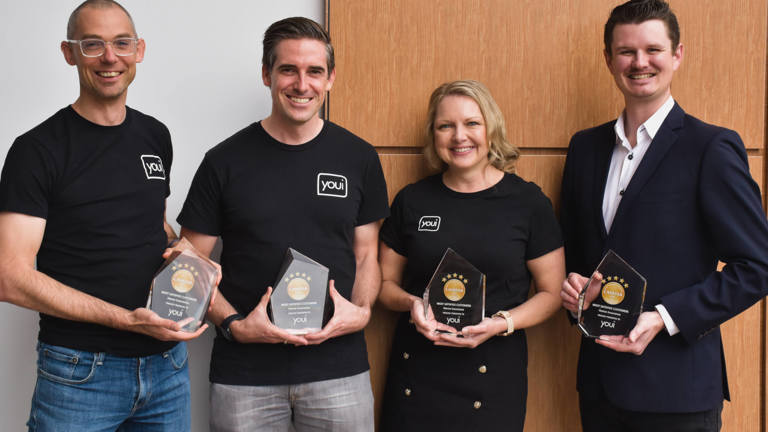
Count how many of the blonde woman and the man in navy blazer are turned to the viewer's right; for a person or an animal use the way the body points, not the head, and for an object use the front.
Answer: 0

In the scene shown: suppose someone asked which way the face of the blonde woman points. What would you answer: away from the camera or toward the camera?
toward the camera

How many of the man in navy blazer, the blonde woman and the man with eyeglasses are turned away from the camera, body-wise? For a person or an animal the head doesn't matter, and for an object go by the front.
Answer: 0

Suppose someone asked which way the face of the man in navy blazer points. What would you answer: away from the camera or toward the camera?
toward the camera

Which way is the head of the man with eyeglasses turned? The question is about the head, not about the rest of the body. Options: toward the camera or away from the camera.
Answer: toward the camera

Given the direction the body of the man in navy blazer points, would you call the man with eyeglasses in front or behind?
in front

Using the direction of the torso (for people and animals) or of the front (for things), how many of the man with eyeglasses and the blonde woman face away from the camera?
0

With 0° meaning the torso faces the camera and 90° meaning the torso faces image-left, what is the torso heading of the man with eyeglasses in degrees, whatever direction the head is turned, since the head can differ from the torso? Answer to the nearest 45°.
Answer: approximately 315°

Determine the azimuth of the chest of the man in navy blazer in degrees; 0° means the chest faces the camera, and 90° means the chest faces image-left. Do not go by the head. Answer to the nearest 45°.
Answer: approximately 45°

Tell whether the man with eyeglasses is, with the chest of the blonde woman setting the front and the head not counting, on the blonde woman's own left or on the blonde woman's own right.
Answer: on the blonde woman's own right

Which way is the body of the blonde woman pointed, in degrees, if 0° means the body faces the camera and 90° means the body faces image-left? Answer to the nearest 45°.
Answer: approximately 0°
